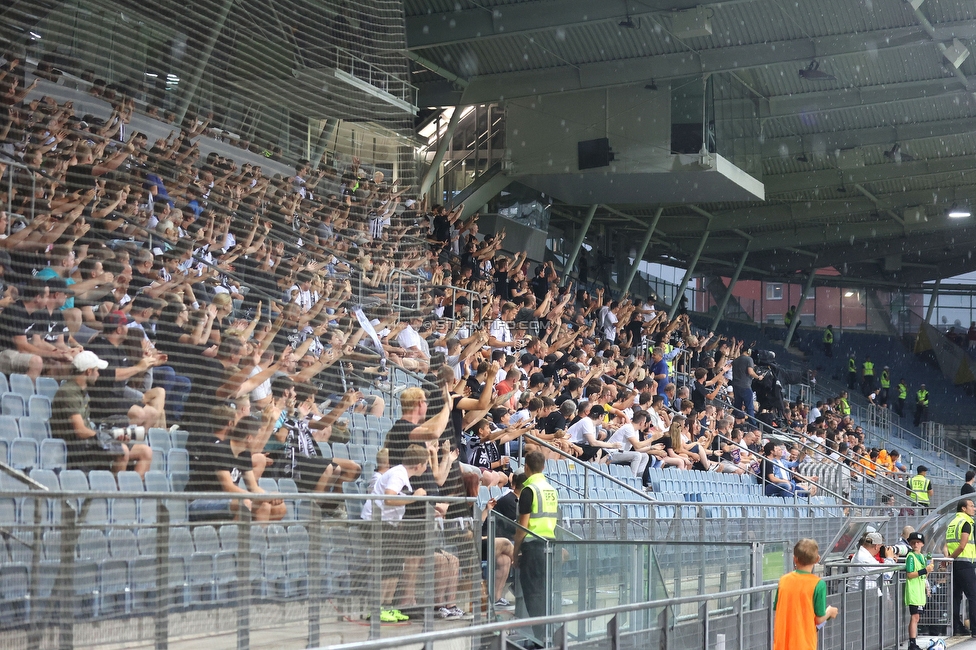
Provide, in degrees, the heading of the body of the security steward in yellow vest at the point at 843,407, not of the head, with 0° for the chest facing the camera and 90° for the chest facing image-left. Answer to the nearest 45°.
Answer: approximately 315°

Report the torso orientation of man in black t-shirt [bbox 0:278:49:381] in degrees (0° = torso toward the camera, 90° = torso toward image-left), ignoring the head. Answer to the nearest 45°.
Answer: approximately 270°

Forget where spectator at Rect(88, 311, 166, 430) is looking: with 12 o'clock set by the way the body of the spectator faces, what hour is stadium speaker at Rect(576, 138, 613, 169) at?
The stadium speaker is roughly at 10 o'clock from the spectator.

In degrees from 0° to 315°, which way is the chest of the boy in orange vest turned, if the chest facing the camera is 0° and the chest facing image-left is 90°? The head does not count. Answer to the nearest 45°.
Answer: approximately 225°

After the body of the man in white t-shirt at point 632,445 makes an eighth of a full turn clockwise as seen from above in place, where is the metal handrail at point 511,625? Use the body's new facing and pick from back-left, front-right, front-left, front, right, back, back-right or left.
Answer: front-right

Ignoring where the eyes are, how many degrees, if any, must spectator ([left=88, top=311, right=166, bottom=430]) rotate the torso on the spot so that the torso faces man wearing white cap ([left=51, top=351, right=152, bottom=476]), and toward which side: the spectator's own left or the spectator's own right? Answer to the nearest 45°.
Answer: approximately 90° to the spectator's own right
